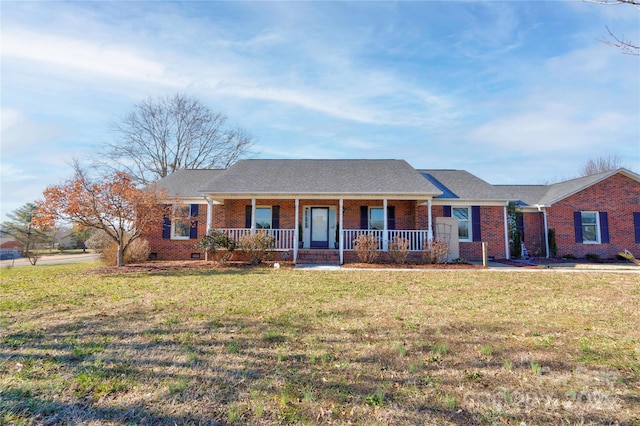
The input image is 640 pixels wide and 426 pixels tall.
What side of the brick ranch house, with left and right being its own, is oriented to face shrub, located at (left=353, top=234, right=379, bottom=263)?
front

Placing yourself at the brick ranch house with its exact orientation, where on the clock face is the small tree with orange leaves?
The small tree with orange leaves is roughly at 2 o'clock from the brick ranch house.

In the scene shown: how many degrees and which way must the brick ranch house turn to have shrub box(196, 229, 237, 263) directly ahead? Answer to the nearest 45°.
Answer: approximately 45° to its right

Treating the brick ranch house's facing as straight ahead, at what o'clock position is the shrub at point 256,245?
The shrub is roughly at 2 o'clock from the brick ranch house.

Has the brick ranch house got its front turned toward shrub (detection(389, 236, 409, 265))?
yes

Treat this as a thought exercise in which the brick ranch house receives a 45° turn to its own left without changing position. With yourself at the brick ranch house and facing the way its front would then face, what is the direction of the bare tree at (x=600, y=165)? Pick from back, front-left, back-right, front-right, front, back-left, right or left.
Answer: left

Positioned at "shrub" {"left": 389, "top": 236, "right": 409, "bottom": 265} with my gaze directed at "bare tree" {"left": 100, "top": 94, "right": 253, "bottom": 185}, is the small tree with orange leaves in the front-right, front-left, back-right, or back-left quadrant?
front-left

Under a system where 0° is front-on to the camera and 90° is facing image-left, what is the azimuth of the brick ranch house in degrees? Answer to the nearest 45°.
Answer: approximately 0°
